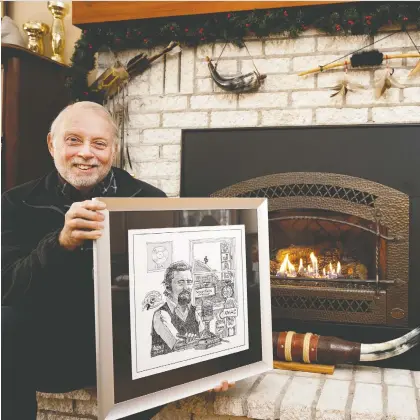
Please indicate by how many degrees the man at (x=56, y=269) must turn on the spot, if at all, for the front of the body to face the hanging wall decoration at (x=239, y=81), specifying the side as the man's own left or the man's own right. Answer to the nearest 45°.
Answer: approximately 135° to the man's own left

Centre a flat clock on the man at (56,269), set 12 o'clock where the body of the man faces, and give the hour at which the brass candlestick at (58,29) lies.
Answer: The brass candlestick is roughly at 6 o'clock from the man.

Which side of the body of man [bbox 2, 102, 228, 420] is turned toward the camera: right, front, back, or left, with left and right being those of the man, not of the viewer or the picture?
front

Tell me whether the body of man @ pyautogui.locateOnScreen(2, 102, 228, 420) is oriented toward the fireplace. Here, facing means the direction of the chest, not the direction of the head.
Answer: no

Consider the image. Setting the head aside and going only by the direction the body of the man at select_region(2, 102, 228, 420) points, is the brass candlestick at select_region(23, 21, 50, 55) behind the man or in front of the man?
behind

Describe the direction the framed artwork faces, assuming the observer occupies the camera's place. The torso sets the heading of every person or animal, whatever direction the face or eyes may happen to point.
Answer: facing the viewer and to the right of the viewer

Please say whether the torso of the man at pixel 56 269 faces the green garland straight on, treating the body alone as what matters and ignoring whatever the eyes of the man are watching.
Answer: no

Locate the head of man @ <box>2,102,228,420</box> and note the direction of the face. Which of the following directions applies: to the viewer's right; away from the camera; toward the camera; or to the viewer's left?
toward the camera

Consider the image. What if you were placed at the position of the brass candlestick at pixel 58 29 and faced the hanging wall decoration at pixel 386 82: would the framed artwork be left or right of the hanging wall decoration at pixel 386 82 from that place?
right

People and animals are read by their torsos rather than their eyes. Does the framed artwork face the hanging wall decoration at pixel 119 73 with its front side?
no

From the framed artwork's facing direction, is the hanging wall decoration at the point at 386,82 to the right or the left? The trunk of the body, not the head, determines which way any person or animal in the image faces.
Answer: on its left
